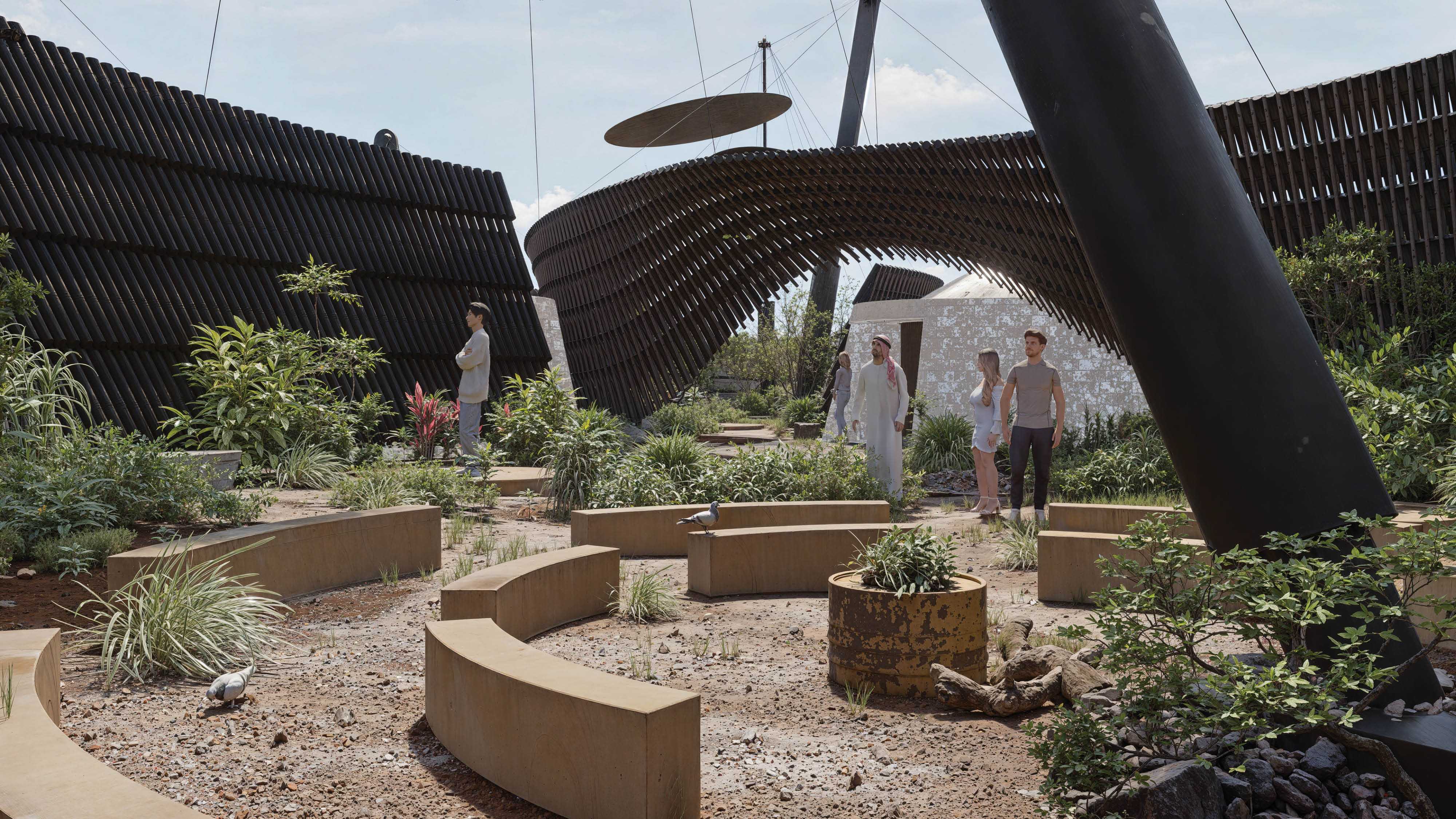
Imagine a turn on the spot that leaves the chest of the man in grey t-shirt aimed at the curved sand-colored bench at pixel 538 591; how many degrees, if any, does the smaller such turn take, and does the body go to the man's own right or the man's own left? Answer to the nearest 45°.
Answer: approximately 45° to the man's own right

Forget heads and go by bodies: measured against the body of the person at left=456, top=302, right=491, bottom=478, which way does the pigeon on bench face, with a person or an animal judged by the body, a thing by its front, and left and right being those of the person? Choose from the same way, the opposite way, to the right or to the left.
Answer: the opposite way

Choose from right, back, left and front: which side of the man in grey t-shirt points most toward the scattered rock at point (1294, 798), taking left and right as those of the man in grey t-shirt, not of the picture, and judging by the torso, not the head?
front

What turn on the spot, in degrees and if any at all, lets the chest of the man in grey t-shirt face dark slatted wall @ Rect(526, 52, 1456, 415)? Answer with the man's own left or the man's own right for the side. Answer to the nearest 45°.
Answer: approximately 180°

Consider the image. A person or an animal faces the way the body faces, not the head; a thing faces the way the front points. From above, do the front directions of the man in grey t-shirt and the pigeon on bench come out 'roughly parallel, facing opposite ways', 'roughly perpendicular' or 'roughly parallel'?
roughly perpendicular
